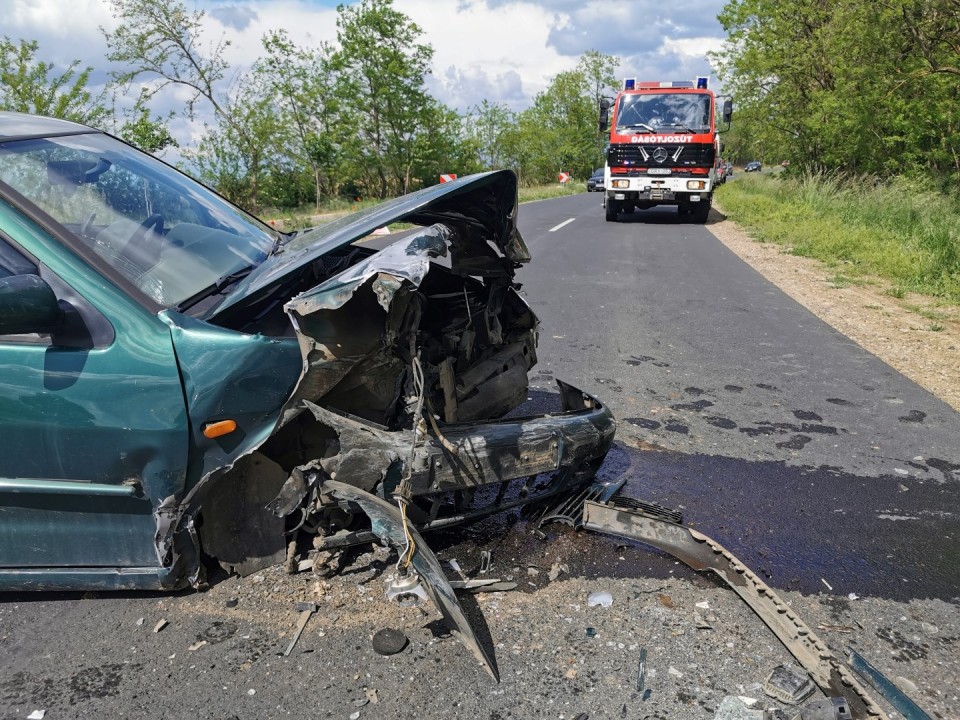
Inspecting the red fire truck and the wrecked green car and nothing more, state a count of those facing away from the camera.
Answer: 0

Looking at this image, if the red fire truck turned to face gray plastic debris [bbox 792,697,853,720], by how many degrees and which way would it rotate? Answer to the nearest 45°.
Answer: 0° — it already faces it

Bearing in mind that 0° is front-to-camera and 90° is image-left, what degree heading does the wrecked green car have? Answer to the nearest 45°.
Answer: approximately 315°

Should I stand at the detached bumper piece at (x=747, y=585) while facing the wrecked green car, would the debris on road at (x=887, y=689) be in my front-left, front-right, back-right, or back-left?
back-left

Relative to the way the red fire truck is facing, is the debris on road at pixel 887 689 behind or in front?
in front

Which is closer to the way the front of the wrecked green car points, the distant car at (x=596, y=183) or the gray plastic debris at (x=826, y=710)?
the gray plastic debris

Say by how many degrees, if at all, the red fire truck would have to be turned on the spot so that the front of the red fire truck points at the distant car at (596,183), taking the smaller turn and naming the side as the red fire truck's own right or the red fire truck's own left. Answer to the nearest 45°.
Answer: approximately 180°

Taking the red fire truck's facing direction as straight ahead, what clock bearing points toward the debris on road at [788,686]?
The debris on road is roughly at 12 o'clock from the red fire truck.

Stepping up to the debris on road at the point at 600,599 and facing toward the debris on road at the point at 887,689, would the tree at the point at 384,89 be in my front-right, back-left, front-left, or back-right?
back-left

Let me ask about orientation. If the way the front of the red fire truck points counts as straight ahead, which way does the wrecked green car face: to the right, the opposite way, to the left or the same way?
to the left

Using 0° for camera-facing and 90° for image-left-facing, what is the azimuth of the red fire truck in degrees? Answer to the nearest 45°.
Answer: approximately 0°

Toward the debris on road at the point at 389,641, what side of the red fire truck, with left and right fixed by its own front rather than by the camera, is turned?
front

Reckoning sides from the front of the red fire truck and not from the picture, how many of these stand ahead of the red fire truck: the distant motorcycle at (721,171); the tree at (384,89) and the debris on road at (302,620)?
1

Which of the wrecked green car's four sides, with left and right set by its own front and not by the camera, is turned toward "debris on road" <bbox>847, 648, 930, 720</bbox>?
front
